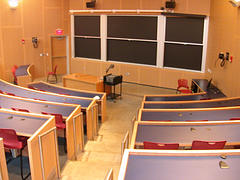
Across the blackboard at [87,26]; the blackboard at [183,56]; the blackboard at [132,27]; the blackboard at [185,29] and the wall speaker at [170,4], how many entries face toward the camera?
5

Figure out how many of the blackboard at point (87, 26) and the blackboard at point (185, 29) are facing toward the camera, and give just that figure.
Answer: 2

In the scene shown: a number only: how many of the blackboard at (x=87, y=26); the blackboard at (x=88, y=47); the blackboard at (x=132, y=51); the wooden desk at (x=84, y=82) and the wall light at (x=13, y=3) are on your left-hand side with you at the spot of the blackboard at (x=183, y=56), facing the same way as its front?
0

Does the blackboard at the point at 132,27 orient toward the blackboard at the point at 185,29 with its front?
no

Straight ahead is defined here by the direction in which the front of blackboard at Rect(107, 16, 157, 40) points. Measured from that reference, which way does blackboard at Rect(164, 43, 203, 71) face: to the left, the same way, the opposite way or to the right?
the same way

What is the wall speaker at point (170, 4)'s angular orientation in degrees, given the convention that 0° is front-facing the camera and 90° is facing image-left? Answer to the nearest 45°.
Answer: approximately 0°

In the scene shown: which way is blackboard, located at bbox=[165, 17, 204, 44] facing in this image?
toward the camera

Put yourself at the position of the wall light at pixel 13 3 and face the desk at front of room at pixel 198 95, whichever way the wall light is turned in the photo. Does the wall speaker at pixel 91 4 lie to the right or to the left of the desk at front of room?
left

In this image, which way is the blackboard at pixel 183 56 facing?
toward the camera

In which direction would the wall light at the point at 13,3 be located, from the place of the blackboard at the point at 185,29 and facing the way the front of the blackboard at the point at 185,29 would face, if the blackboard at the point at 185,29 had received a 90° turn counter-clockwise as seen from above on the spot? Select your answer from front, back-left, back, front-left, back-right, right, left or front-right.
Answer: back

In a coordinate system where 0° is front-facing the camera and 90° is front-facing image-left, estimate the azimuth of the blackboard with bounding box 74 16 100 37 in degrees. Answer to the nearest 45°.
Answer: approximately 0°

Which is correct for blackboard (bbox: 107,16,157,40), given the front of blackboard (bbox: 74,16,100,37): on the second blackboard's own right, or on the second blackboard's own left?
on the second blackboard's own left

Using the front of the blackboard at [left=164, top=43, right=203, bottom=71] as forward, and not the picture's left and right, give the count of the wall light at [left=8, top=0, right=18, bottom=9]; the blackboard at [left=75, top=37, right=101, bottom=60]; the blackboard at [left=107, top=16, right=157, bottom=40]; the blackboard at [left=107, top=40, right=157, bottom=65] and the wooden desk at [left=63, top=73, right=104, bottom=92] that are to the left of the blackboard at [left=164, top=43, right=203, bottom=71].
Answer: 0

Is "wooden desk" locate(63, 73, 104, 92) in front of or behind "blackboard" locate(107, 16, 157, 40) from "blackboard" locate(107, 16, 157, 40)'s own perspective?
in front

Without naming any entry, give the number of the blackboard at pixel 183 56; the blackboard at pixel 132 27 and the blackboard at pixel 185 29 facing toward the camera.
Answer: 3

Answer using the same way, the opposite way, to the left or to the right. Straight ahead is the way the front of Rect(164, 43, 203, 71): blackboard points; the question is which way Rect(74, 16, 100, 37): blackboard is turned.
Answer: the same way

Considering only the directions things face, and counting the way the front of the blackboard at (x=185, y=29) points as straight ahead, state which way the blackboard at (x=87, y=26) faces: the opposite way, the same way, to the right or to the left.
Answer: the same way
